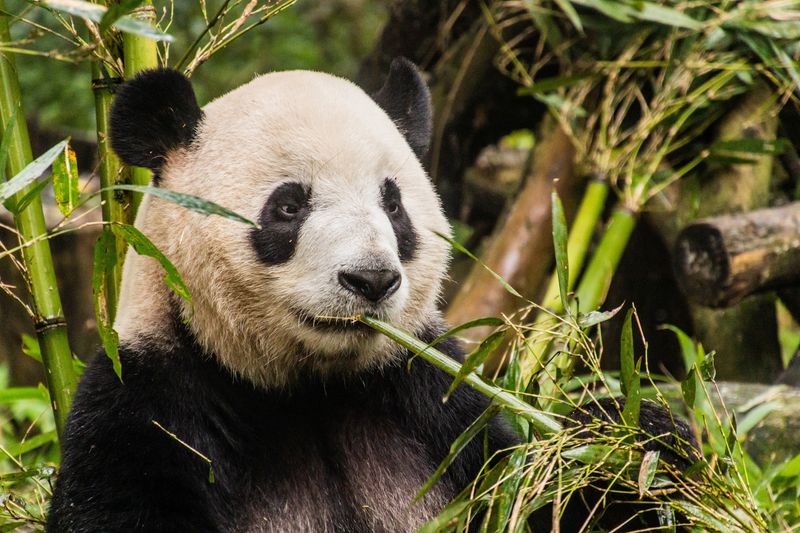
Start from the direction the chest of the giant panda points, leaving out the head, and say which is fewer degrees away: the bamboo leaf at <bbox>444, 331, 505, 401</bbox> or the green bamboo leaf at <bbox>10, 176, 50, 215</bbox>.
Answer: the bamboo leaf

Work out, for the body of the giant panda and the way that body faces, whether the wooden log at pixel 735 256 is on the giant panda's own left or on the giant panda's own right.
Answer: on the giant panda's own left

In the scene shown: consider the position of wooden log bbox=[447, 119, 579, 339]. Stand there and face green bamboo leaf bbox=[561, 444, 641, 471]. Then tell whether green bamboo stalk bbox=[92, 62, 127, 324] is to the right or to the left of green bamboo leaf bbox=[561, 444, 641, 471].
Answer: right

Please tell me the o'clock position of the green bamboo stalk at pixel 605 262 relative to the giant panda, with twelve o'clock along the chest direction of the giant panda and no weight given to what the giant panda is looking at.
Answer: The green bamboo stalk is roughly at 9 o'clock from the giant panda.

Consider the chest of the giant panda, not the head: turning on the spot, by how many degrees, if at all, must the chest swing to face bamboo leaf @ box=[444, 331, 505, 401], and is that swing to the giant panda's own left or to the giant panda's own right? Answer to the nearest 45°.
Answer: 0° — it already faces it

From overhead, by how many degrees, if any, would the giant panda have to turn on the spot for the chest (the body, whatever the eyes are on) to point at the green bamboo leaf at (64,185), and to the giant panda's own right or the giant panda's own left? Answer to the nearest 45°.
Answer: approximately 135° to the giant panda's own right

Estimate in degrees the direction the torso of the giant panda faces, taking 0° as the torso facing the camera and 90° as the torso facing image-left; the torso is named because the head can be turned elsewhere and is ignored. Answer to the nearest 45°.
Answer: approximately 315°

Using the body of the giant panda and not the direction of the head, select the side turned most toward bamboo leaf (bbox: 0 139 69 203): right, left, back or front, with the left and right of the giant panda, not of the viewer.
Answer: right

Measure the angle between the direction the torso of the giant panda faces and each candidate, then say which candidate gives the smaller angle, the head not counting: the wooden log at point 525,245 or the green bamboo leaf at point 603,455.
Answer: the green bamboo leaf
